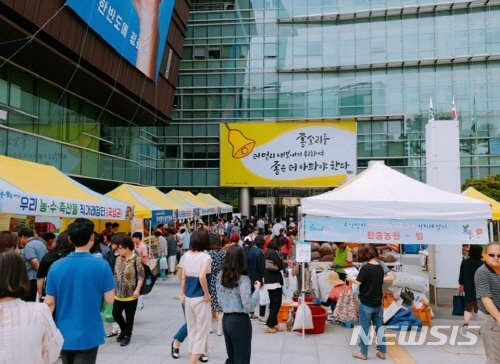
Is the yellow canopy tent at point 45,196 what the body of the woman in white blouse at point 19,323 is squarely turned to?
yes

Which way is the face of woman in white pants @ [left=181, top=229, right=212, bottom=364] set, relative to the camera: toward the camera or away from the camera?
away from the camera

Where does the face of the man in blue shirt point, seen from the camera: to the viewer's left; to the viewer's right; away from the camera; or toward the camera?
away from the camera

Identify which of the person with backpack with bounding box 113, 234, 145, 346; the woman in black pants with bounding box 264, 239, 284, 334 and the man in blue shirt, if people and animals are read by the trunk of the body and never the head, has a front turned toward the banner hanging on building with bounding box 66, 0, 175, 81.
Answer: the man in blue shirt

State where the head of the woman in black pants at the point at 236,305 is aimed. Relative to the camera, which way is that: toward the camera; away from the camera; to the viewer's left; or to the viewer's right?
away from the camera

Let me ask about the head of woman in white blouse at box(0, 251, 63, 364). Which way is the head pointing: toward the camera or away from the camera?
away from the camera

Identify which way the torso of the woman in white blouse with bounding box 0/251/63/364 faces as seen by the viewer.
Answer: away from the camera

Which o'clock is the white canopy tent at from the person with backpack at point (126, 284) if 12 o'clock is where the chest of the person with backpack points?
The white canopy tent is roughly at 8 o'clock from the person with backpack.

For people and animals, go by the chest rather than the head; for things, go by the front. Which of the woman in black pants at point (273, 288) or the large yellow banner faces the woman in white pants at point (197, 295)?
the large yellow banner

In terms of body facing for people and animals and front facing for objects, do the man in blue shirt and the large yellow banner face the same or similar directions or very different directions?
very different directions

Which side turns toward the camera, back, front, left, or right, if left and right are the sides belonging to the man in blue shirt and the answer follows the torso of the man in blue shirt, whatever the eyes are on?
back
